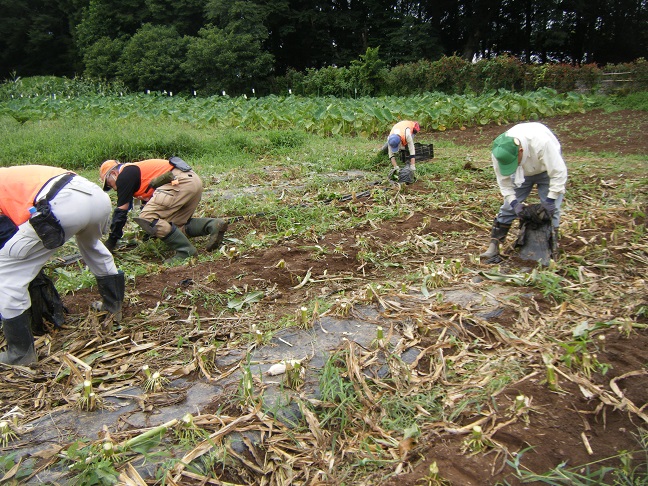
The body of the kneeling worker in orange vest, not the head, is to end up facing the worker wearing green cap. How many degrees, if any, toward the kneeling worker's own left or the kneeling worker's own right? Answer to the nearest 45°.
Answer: approximately 135° to the kneeling worker's own left

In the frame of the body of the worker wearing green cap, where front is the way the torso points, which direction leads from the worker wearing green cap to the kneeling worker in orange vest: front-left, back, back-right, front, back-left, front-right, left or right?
front-right

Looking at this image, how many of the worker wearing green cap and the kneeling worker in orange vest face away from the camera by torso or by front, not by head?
0

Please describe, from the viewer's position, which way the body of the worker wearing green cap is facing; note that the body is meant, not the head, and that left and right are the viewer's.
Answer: facing the viewer and to the left of the viewer

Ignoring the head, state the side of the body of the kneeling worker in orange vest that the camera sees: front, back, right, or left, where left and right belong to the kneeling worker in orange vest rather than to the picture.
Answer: left
